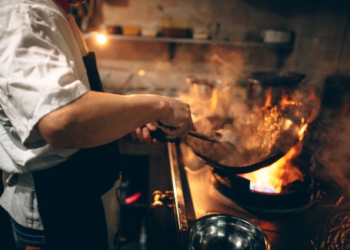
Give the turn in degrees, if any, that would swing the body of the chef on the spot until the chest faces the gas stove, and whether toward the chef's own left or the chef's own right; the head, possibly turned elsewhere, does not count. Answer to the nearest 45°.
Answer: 0° — they already face it

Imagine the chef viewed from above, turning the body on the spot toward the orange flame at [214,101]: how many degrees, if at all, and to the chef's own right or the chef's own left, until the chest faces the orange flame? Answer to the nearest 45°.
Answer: approximately 45° to the chef's own left

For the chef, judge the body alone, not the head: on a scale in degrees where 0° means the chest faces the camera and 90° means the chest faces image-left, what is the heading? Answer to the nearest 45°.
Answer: approximately 270°

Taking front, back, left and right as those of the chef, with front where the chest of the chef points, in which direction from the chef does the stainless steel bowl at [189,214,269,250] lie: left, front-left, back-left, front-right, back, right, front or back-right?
front

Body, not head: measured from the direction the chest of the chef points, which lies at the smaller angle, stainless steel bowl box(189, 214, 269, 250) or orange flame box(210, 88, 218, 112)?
the stainless steel bowl
